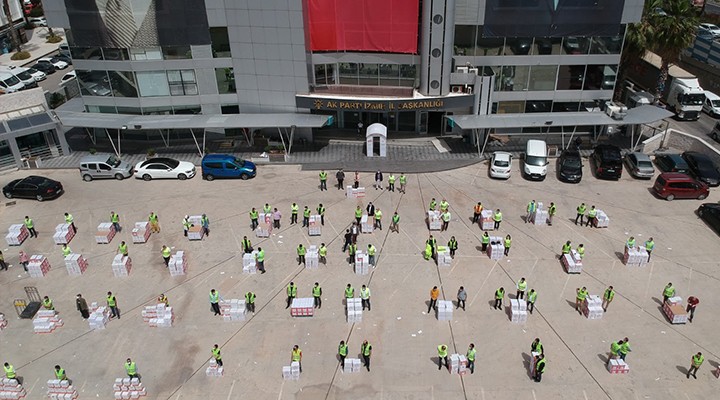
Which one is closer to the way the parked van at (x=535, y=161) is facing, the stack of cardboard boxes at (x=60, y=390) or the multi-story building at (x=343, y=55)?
the stack of cardboard boxes

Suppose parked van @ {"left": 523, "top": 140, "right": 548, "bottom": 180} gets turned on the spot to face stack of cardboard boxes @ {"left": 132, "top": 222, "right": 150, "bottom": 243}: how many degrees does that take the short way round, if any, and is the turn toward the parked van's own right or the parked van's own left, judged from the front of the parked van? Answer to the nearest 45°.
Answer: approximately 45° to the parked van's own right

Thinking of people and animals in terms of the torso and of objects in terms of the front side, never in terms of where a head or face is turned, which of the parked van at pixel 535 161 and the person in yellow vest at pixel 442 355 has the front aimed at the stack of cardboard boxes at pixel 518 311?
the parked van

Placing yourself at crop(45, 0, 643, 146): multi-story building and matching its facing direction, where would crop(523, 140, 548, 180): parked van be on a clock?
The parked van is roughly at 10 o'clock from the multi-story building.

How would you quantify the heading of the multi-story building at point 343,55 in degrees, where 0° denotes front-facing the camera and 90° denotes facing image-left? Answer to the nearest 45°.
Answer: approximately 0°

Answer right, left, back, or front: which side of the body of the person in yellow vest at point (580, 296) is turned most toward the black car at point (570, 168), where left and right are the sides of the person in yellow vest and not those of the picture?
back

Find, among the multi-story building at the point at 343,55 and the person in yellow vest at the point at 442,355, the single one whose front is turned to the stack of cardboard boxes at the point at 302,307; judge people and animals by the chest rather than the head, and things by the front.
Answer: the multi-story building
